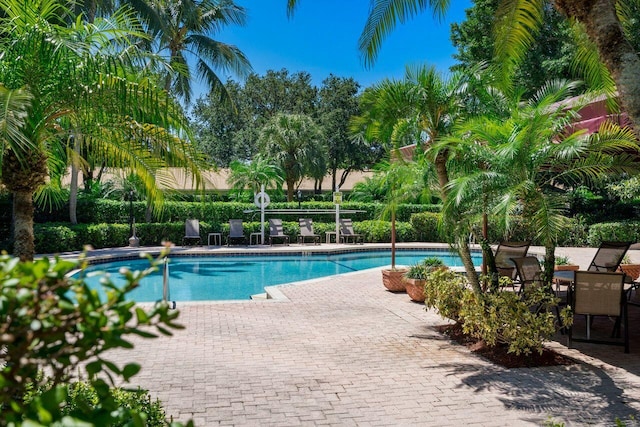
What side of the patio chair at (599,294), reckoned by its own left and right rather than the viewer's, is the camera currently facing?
back

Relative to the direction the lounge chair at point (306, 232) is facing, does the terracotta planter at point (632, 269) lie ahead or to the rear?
ahead

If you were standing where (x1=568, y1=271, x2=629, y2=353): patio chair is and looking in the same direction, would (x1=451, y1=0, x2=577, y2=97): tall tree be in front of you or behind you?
in front

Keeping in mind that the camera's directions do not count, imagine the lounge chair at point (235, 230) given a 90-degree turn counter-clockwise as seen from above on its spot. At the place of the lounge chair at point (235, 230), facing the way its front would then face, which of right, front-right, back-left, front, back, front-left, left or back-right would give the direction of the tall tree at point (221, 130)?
left

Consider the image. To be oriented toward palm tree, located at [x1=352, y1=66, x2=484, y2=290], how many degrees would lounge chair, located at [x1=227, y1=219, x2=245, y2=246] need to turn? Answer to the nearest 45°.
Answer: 0° — it already faces it

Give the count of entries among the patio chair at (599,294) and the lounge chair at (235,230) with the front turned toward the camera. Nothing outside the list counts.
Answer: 1

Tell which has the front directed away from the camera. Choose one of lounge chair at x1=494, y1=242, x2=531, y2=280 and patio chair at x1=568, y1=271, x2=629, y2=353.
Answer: patio chair at x1=568, y1=271, x2=629, y2=353
